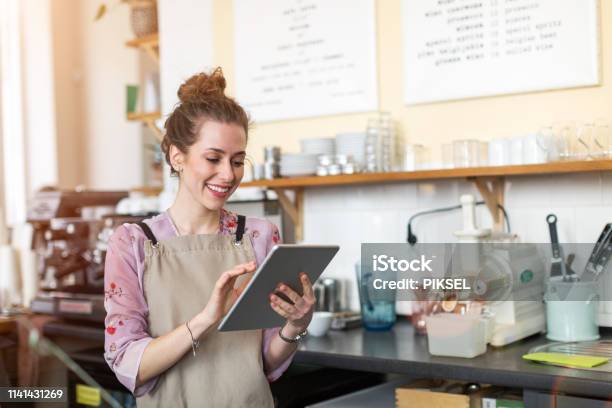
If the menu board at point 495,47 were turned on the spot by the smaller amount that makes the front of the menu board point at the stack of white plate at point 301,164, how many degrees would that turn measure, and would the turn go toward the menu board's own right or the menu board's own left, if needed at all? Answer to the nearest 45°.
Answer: approximately 45° to the menu board's own right

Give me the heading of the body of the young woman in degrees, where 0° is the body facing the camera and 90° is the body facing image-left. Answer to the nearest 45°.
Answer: approximately 315°

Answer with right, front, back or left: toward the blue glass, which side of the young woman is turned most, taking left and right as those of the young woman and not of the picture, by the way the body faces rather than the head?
left

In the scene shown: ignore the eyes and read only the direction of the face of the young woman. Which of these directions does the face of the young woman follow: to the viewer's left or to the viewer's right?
to the viewer's right

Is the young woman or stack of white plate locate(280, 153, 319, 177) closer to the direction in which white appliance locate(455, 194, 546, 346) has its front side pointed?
the young woman

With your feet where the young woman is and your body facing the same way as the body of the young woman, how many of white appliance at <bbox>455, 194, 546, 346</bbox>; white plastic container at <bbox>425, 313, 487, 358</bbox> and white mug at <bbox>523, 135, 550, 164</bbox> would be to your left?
3

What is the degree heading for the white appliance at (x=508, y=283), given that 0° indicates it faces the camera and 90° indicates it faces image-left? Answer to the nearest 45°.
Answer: approximately 45°

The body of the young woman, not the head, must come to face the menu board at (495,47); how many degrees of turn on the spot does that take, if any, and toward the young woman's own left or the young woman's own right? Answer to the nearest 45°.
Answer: approximately 90° to the young woman's own left
